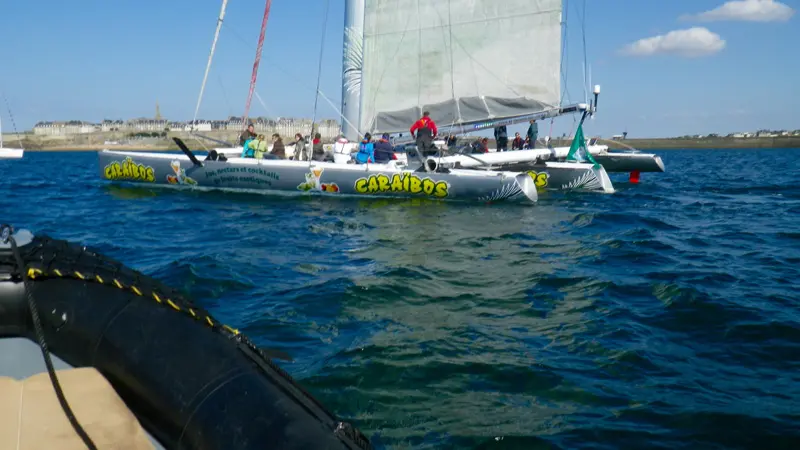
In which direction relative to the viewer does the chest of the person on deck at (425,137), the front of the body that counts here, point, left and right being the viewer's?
facing away from the viewer

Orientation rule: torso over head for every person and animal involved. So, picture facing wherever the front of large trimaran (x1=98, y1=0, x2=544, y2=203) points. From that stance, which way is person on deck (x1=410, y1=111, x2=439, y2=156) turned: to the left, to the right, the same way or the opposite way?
to the right
